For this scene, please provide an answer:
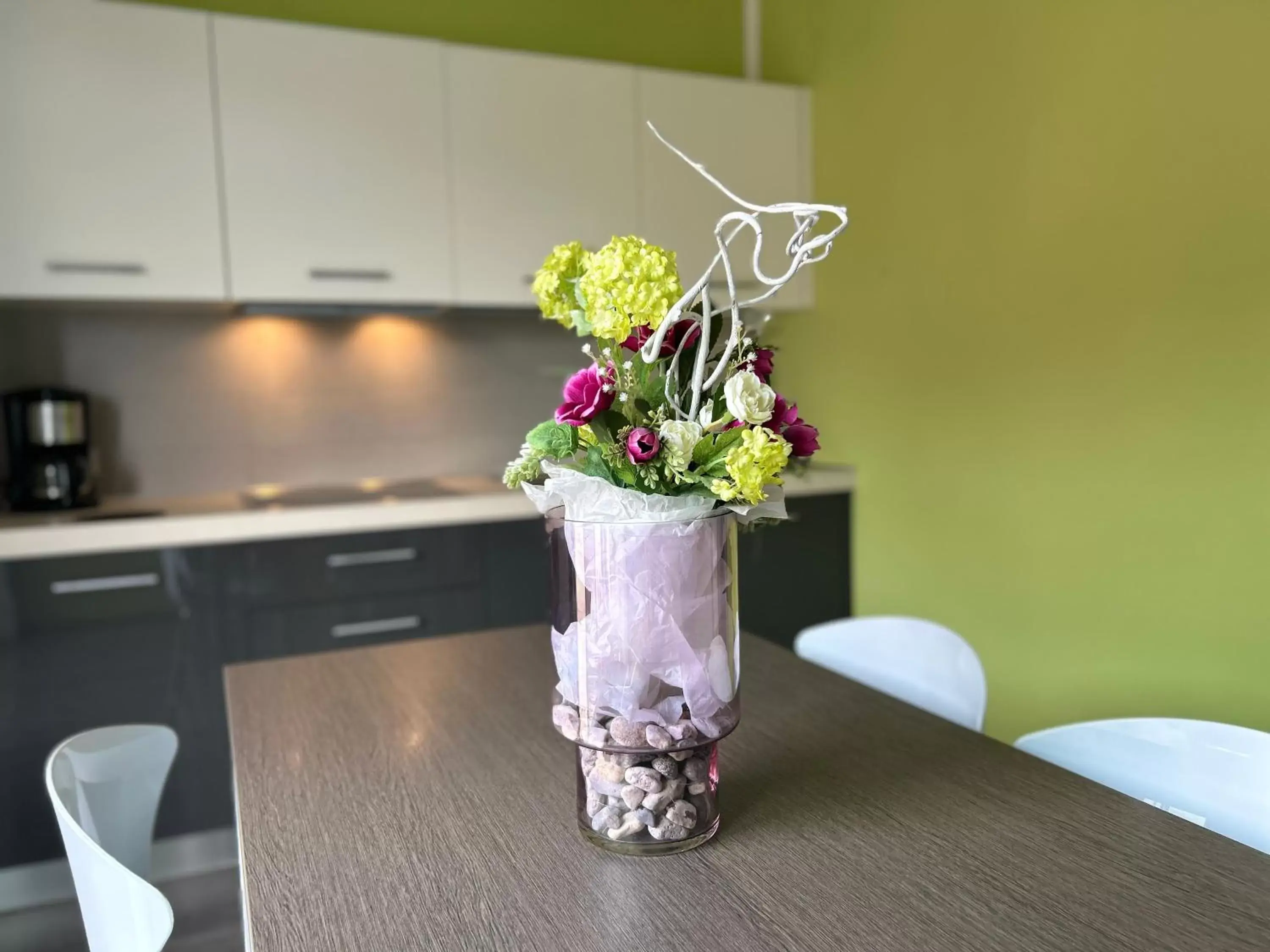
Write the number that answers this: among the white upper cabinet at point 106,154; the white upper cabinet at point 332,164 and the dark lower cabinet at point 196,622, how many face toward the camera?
3

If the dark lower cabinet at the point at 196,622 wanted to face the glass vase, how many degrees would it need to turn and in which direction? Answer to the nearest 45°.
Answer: approximately 45° to its left

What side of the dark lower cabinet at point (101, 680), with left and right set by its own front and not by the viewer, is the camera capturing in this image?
front

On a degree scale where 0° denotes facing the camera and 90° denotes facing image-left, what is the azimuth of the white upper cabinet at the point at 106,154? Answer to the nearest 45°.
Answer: approximately 0°

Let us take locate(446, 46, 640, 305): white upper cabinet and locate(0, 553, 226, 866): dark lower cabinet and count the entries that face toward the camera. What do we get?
2

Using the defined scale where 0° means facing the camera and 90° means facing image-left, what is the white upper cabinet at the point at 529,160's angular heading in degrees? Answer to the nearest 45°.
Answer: approximately 0°

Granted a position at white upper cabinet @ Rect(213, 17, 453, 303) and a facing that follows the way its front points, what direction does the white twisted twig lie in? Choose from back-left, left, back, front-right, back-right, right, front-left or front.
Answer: front

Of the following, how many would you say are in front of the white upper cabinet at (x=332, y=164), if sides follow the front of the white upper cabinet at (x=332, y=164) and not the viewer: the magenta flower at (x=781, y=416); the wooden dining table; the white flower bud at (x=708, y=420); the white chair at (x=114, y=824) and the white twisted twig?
5

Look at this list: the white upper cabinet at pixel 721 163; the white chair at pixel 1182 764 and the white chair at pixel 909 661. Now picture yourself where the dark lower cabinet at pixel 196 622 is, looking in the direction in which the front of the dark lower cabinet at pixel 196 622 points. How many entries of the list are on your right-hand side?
0

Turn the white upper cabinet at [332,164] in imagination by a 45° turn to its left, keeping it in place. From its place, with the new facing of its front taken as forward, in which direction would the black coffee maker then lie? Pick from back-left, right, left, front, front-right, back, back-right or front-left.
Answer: back-right

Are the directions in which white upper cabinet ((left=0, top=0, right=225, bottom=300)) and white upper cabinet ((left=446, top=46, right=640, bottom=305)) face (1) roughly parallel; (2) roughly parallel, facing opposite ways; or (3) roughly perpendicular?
roughly parallel

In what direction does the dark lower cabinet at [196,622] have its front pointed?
toward the camera

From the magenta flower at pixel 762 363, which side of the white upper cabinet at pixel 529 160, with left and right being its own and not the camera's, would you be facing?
front

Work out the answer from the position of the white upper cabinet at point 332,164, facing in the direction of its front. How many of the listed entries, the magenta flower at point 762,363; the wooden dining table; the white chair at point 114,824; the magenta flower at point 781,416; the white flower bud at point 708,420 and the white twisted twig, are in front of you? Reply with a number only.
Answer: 6

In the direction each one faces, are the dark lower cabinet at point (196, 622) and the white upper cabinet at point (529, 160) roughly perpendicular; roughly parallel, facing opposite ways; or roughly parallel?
roughly parallel

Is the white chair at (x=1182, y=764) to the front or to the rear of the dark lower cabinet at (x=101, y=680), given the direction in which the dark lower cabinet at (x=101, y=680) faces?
to the front

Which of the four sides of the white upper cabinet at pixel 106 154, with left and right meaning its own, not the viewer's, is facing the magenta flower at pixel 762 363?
front
